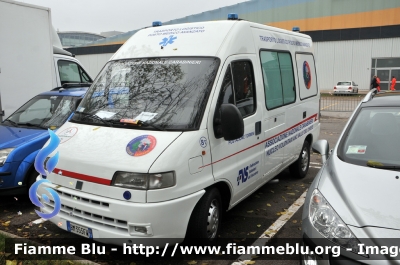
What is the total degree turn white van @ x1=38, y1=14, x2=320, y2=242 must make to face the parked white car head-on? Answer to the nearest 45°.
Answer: approximately 180°

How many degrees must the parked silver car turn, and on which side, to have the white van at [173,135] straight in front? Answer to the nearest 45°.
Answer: approximately 90° to its right

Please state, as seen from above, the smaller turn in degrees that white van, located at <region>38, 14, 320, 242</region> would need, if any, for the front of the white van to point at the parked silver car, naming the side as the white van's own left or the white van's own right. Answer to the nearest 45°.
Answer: approximately 90° to the white van's own left

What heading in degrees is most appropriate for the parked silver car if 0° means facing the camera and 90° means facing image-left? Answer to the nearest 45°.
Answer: approximately 0°

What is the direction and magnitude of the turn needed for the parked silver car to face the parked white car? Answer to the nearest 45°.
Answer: approximately 180°

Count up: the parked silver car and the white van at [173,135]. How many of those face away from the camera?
0
